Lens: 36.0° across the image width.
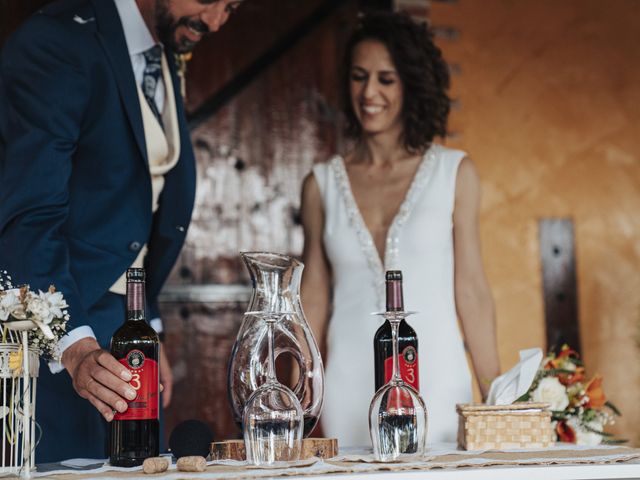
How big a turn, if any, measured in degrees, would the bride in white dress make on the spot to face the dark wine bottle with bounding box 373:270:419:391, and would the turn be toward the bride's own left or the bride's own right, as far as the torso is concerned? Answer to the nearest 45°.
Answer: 0° — they already face it

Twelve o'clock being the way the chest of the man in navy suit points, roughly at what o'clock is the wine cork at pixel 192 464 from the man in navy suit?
The wine cork is roughly at 1 o'clock from the man in navy suit.

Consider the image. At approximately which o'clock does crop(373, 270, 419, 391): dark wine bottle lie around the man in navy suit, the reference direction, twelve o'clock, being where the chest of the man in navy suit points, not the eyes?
The dark wine bottle is roughly at 12 o'clock from the man in navy suit.

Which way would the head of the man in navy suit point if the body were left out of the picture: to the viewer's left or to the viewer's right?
to the viewer's right

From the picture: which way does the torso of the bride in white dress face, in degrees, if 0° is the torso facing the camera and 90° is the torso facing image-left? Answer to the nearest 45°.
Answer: approximately 0°

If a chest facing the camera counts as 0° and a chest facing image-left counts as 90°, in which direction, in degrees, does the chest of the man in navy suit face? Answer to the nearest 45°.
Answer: approximately 315°

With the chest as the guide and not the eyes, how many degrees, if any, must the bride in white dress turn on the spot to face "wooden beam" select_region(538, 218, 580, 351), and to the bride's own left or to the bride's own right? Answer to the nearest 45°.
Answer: approximately 135° to the bride's own left
